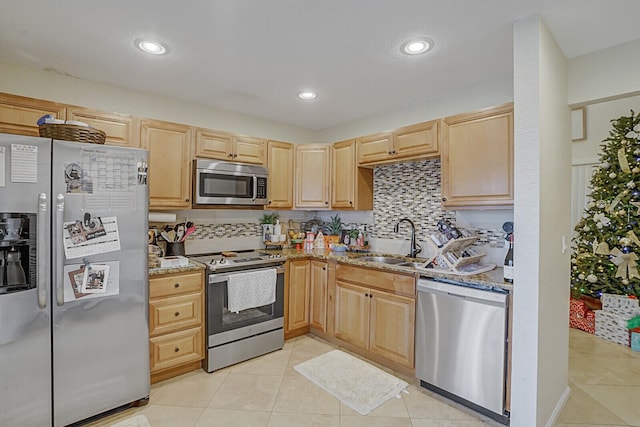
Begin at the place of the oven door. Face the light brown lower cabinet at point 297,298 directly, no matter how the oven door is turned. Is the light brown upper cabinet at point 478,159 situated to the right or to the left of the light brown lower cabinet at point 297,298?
right

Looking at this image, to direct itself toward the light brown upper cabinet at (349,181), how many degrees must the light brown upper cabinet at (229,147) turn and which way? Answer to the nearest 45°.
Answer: approximately 45° to its left

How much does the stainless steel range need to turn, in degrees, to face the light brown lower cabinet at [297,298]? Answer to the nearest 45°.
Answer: approximately 90° to its left

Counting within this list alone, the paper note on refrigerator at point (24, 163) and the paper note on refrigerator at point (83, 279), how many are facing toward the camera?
2

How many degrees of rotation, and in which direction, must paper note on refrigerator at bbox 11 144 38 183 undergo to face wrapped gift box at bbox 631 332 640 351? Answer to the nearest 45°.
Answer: approximately 45° to its left

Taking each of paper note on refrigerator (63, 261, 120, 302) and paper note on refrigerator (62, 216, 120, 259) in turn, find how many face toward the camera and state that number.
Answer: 2

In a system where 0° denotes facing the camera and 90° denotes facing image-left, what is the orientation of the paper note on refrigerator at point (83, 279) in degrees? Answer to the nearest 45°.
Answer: approximately 0°
